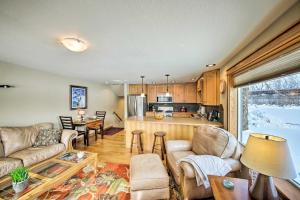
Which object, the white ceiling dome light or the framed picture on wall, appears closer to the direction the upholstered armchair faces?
the white ceiling dome light

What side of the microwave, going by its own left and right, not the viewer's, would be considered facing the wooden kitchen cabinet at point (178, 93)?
left

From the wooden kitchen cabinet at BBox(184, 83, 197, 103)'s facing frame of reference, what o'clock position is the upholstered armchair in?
The upholstered armchair is roughly at 12 o'clock from the wooden kitchen cabinet.

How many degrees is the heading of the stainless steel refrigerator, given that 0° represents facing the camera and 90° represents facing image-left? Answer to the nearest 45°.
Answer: approximately 0°

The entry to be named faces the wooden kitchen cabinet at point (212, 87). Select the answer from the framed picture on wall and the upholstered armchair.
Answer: the framed picture on wall

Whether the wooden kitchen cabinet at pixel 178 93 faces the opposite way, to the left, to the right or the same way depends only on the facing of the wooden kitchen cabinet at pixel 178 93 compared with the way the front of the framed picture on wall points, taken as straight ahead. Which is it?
to the right

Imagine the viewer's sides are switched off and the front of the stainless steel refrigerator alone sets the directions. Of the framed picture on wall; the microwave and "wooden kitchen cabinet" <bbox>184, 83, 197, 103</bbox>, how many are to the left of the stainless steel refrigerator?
2

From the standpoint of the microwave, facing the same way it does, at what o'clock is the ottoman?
The ottoman is roughly at 12 o'clock from the microwave.

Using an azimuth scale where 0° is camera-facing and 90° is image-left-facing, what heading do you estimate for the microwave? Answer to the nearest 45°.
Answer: approximately 0°

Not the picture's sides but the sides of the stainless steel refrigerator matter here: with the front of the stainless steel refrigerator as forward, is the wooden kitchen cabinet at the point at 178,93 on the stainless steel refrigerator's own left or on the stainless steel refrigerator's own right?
on the stainless steel refrigerator's own left

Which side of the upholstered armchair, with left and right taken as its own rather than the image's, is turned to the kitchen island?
right
